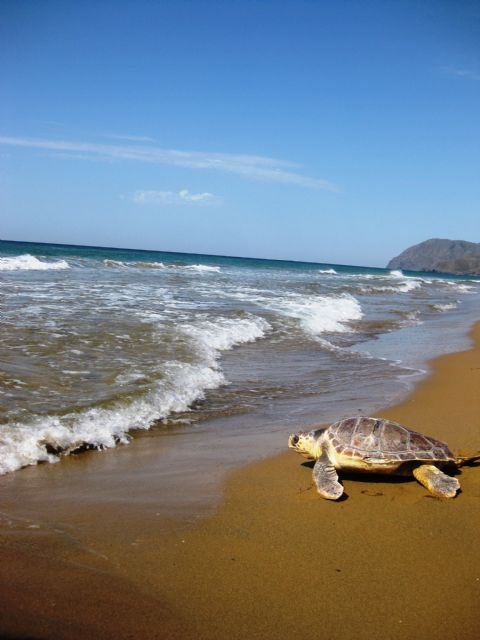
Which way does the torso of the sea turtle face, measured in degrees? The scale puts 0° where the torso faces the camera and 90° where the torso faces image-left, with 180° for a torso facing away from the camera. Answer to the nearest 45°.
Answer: approximately 90°

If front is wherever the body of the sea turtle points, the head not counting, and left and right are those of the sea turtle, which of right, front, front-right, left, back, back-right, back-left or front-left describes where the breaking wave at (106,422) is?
front
